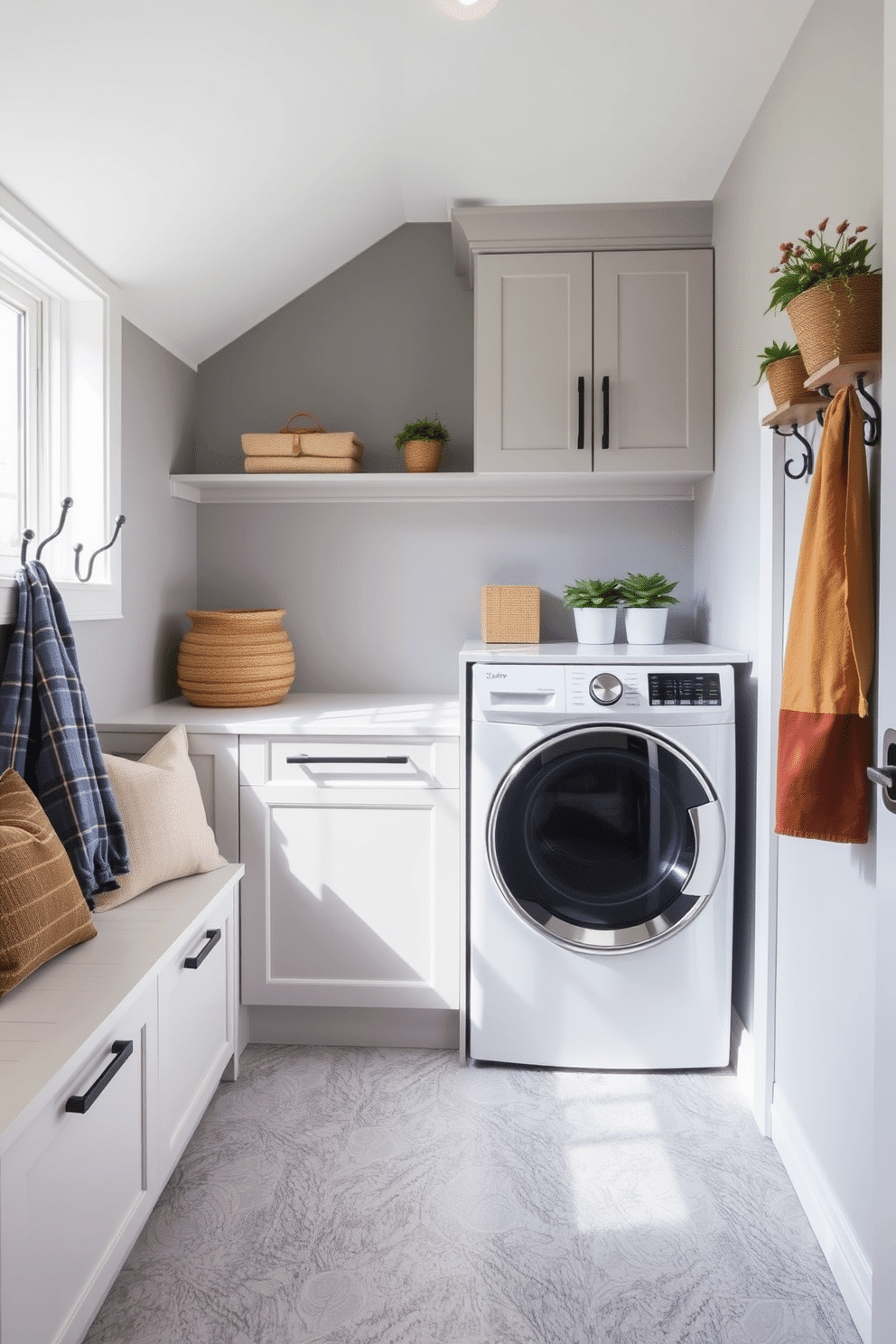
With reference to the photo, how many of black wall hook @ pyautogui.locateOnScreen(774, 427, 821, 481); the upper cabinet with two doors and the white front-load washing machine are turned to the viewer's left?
1

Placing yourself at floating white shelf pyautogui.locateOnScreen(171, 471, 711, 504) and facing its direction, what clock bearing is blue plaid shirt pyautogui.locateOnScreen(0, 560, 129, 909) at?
The blue plaid shirt is roughly at 1 o'clock from the floating white shelf.

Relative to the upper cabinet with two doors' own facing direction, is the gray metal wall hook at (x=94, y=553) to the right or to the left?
on its right

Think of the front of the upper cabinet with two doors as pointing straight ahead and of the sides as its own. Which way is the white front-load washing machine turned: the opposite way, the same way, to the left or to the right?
the same way

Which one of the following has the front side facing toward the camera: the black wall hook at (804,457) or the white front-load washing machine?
the white front-load washing machine

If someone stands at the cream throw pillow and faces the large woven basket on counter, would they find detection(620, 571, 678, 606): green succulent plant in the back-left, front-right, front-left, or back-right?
front-right

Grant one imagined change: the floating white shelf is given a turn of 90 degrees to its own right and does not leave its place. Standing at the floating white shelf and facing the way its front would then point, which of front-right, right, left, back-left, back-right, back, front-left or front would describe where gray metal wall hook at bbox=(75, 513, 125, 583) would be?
front-left

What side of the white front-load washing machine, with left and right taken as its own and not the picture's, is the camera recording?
front

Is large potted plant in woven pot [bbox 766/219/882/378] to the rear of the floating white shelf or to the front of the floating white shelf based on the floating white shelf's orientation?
to the front

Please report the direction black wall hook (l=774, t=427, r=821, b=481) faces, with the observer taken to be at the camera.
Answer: facing to the left of the viewer

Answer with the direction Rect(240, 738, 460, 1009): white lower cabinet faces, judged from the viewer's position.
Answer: facing the viewer
